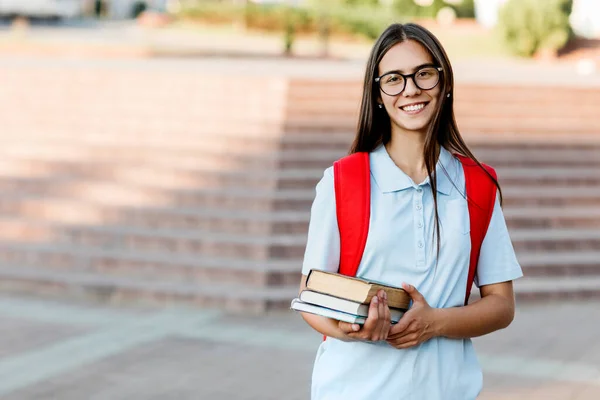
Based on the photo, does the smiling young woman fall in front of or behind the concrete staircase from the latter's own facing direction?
in front

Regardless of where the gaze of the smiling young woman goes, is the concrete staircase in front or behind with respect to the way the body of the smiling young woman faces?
behind

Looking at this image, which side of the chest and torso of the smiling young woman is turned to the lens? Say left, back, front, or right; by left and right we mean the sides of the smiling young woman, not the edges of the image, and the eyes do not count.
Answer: front

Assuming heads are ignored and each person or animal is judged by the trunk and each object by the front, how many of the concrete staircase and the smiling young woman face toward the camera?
2

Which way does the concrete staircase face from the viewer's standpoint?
toward the camera
